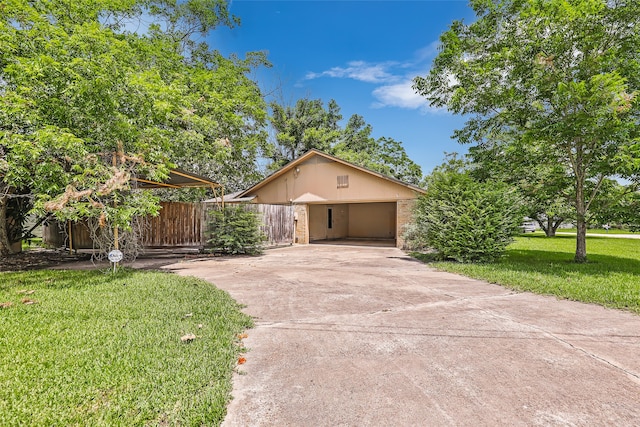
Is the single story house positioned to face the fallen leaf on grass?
yes

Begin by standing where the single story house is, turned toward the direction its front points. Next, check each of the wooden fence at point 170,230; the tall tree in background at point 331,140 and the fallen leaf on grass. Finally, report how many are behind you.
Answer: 1

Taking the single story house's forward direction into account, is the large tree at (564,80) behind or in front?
in front

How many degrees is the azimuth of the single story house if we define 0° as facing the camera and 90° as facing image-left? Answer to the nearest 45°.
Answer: approximately 0°

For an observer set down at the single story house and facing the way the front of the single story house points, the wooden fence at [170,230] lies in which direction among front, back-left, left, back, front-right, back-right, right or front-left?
front-right

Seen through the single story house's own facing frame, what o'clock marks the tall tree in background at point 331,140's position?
The tall tree in background is roughly at 6 o'clock from the single story house.

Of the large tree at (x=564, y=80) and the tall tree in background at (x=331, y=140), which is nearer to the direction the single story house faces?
the large tree
